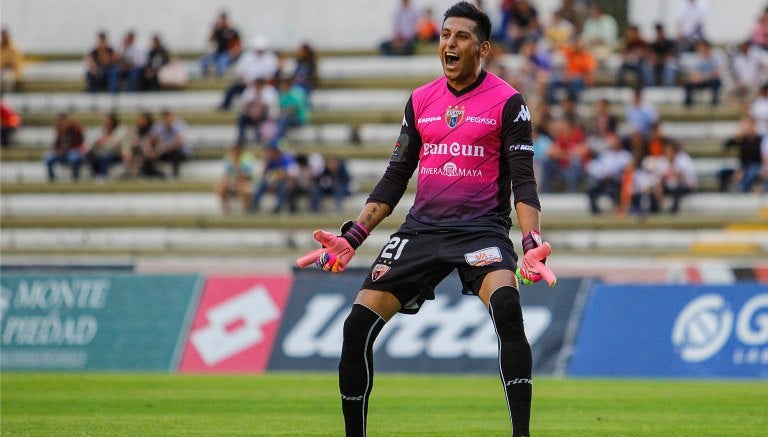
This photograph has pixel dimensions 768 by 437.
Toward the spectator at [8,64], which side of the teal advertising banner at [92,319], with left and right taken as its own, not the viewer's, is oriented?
back

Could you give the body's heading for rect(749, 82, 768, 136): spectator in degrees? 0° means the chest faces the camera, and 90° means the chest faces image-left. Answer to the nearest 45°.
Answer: approximately 0°

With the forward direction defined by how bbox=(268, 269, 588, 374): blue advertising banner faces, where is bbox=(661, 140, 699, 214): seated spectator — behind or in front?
behind

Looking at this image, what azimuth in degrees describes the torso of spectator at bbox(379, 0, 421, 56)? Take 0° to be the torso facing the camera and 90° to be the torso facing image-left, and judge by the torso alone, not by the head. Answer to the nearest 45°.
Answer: approximately 45°

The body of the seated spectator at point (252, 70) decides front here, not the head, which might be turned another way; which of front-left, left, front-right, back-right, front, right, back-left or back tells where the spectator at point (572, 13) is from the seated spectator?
back-left

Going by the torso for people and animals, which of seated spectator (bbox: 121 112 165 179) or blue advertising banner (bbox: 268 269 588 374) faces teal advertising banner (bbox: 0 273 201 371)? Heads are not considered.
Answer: the seated spectator

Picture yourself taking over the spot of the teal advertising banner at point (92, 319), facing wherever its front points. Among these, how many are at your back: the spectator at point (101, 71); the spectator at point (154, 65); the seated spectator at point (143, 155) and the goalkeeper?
3

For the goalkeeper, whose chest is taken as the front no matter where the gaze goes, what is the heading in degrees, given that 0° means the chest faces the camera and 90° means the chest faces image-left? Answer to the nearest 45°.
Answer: approximately 0°

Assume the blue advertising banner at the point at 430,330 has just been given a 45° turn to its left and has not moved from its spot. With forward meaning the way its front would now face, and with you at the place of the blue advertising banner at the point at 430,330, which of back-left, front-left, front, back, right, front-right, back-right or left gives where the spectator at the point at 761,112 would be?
left

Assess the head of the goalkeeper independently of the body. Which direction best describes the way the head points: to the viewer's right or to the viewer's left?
to the viewer's left
